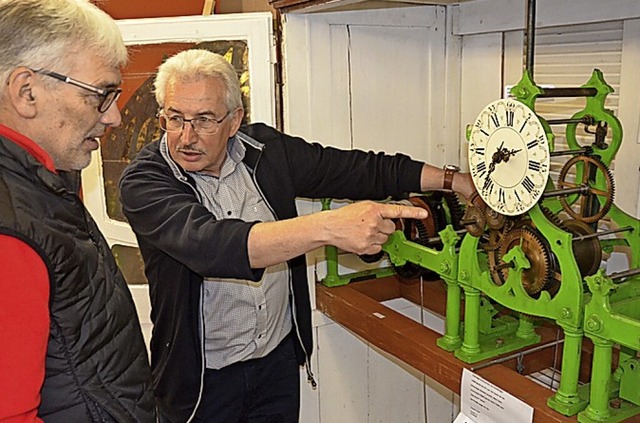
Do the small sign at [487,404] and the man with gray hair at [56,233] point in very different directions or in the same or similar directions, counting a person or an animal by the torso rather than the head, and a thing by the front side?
very different directions

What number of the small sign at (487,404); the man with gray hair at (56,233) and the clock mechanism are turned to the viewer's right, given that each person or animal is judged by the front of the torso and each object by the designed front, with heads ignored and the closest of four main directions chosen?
1

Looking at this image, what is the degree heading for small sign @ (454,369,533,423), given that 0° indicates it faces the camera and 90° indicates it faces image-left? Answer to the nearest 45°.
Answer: approximately 45°

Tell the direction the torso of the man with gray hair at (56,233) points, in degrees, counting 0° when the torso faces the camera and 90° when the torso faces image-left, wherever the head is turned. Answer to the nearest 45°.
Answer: approximately 270°

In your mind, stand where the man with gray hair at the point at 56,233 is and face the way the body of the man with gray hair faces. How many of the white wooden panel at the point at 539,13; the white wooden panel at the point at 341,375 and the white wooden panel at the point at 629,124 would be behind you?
0

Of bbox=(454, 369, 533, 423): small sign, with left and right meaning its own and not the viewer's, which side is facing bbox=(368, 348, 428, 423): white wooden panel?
right

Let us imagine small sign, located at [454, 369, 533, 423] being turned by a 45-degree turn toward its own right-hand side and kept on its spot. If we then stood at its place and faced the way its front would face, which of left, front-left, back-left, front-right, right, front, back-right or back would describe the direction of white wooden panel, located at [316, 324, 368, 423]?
front-right

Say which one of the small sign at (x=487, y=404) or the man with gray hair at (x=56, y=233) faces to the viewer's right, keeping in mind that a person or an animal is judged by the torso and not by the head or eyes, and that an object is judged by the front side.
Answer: the man with gray hair

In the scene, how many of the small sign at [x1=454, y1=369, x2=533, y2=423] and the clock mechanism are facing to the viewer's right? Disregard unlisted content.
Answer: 0

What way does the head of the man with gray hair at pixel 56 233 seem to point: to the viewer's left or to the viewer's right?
to the viewer's right

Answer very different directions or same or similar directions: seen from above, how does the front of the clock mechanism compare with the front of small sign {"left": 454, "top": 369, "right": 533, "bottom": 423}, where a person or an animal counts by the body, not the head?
same or similar directions
